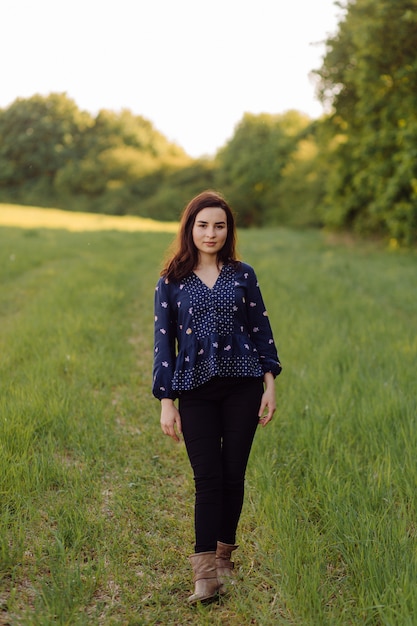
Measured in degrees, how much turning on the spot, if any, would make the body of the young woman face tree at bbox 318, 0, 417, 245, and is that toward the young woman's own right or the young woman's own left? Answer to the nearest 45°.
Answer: approximately 180°

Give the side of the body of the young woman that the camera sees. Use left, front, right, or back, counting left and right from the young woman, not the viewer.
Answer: front

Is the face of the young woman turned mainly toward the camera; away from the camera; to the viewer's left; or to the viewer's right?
toward the camera
